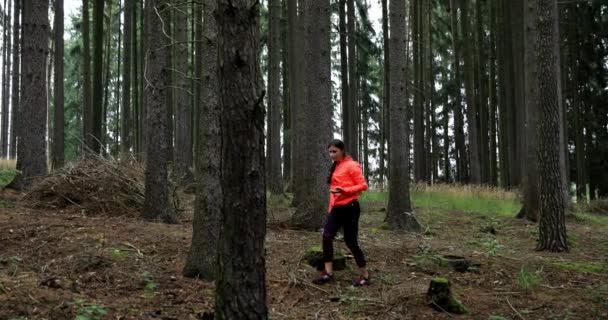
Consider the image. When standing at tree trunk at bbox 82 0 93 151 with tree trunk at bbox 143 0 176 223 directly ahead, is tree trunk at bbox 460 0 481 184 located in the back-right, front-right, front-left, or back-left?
front-left

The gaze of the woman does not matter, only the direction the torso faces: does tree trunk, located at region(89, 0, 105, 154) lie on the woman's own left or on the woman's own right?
on the woman's own right

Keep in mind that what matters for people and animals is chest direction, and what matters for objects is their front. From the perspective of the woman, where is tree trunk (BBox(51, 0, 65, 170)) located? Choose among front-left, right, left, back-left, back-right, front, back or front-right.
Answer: right

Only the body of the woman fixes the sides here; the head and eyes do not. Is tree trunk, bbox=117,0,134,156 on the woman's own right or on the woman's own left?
on the woman's own right

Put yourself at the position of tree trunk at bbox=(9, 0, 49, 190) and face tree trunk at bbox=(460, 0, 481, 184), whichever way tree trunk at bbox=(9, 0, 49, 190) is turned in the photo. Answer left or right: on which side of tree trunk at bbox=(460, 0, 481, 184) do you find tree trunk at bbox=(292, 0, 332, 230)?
right

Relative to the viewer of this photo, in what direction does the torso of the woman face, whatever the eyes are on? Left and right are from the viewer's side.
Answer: facing the viewer and to the left of the viewer

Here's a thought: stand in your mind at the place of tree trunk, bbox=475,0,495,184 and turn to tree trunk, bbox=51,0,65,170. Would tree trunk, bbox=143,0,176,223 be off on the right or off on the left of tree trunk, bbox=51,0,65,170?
left

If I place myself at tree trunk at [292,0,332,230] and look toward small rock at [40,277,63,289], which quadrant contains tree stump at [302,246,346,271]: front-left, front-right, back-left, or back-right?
front-left

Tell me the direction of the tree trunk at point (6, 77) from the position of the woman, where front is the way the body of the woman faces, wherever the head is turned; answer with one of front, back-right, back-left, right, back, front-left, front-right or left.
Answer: right

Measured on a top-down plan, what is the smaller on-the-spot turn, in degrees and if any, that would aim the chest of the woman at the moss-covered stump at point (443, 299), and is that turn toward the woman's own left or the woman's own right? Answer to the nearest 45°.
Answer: approximately 90° to the woman's own left

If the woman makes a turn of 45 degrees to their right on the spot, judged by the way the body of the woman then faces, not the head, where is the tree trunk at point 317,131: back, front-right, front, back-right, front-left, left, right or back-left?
right

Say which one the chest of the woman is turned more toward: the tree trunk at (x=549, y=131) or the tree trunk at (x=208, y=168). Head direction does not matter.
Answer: the tree trunk at (x=208, y=168)

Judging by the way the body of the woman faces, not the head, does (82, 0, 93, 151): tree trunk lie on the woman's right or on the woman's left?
on the woman's right

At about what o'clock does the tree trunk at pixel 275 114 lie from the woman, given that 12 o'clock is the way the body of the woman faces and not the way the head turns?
The tree trunk is roughly at 4 o'clock from the woman.

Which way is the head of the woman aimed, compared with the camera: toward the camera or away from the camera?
toward the camera

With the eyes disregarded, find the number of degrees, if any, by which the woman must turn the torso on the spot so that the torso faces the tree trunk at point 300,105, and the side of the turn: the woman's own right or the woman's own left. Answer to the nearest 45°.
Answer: approximately 135° to the woman's own right

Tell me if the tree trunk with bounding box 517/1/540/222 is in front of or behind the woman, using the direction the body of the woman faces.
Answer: behind
